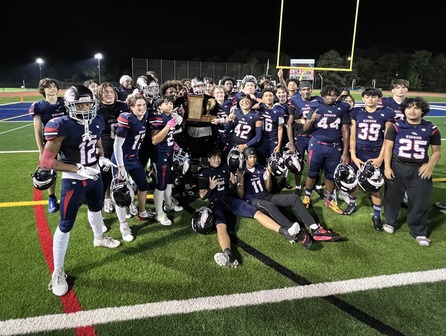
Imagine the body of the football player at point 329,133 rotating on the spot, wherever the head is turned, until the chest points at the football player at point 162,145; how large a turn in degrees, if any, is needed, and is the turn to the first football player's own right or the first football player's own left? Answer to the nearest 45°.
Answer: approximately 45° to the first football player's own right

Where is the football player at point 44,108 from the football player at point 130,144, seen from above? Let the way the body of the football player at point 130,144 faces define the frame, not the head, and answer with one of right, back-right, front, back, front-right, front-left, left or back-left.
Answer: back

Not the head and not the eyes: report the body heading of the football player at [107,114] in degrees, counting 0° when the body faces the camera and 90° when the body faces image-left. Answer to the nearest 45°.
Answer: approximately 0°

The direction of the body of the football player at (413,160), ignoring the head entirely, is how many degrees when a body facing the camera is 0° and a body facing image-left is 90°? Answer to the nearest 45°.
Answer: approximately 0°

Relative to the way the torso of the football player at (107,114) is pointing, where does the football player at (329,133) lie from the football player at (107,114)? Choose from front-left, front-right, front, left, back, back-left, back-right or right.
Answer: left

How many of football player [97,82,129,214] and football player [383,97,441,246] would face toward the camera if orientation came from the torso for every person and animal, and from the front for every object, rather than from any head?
2

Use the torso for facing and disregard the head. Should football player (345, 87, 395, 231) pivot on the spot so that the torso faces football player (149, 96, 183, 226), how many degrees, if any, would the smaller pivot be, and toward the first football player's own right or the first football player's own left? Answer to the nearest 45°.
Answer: approximately 45° to the first football player's own right
